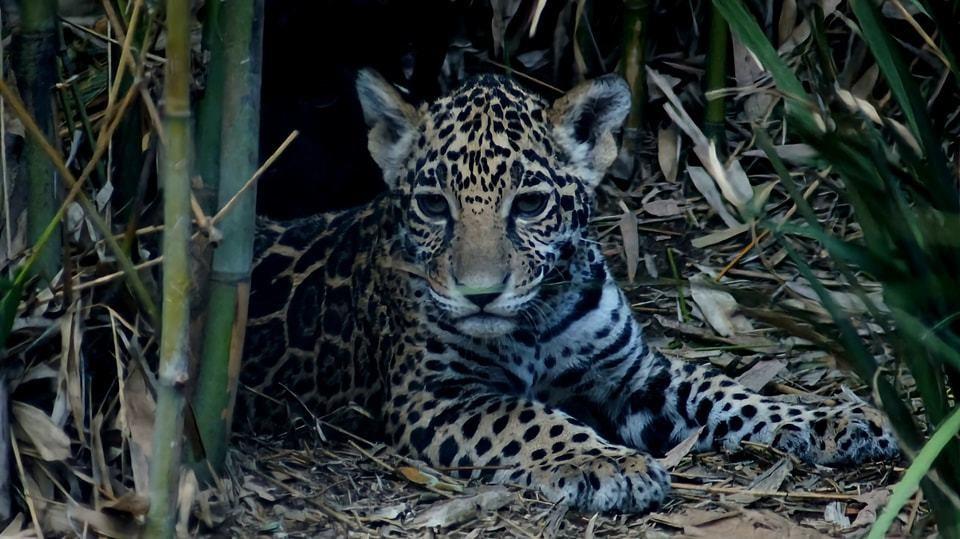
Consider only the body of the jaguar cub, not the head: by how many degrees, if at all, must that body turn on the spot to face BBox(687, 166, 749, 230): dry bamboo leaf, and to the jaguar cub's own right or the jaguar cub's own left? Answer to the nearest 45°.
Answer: approximately 90° to the jaguar cub's own left

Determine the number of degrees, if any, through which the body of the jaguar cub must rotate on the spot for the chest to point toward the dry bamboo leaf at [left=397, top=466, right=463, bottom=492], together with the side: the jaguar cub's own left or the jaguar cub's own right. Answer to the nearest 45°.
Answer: approximately 45° to the jaguar cub's own right

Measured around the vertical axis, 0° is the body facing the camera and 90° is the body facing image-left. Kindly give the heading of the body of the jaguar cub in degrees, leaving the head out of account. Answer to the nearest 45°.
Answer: approximately 315°

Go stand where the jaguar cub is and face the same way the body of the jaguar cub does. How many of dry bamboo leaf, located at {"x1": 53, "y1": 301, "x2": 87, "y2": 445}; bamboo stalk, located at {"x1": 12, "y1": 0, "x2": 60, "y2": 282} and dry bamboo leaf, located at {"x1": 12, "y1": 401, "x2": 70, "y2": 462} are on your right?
3

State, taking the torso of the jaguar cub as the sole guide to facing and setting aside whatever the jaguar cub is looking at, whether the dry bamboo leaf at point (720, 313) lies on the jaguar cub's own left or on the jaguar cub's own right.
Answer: on the jaguar cub's own left

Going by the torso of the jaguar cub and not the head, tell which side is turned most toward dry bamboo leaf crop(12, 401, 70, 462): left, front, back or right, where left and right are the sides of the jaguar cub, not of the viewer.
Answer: right

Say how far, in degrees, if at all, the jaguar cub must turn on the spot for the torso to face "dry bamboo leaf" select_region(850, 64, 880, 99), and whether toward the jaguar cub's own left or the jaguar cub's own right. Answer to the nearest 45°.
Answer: approximately 90° to the jaguar cub's own left

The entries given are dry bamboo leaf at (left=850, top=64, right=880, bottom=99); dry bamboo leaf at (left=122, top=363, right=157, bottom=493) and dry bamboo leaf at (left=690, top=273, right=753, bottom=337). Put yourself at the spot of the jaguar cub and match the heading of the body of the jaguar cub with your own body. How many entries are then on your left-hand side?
2

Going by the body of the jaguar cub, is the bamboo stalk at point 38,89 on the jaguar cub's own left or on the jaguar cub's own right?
on the jaguar cub's own right
